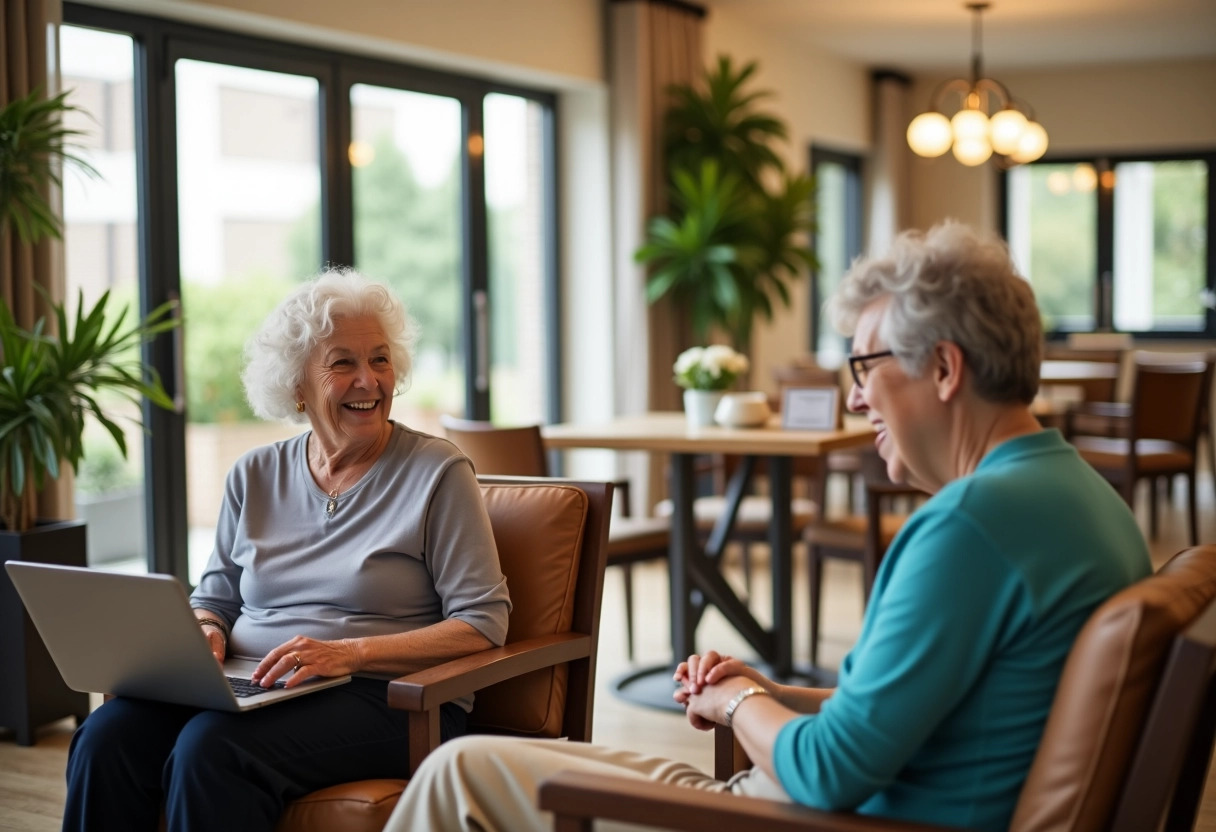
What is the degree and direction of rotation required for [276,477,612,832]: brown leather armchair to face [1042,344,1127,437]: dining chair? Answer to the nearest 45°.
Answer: approximately 180°

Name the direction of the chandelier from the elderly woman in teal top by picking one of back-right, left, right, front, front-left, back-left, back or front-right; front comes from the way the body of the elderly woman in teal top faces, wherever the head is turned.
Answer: right

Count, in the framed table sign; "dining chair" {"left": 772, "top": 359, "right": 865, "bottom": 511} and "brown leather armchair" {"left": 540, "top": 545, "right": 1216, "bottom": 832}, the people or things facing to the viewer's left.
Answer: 1

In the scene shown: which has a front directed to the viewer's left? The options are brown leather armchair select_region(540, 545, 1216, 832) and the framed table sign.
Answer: the brown leather armchair

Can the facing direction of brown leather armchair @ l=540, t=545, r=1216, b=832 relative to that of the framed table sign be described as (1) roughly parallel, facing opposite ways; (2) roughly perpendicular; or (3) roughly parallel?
roughly perpendicular

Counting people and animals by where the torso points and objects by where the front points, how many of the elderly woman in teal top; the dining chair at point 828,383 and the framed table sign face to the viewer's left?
1

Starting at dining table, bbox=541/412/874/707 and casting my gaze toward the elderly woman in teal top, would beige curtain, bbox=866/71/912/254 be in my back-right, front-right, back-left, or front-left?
back-left

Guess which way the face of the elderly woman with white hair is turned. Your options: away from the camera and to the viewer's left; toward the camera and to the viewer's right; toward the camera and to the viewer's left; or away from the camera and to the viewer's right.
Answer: toward the camera and to the viewer's right

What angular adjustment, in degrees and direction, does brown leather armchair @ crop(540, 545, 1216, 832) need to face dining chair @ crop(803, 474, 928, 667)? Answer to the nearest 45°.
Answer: approximately 90° to its right

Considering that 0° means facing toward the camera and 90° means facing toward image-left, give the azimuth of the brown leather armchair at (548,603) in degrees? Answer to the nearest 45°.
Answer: approximately 45°

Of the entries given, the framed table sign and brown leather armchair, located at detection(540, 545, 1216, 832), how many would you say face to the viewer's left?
1

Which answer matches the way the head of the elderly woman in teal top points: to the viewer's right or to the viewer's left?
to the viewer's left

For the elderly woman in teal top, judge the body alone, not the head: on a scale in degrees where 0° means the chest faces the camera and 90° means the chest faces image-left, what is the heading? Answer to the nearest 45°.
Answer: approximately 90°

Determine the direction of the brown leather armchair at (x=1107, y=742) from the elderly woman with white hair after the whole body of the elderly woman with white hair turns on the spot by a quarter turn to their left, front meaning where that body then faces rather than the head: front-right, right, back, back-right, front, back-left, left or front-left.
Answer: front
